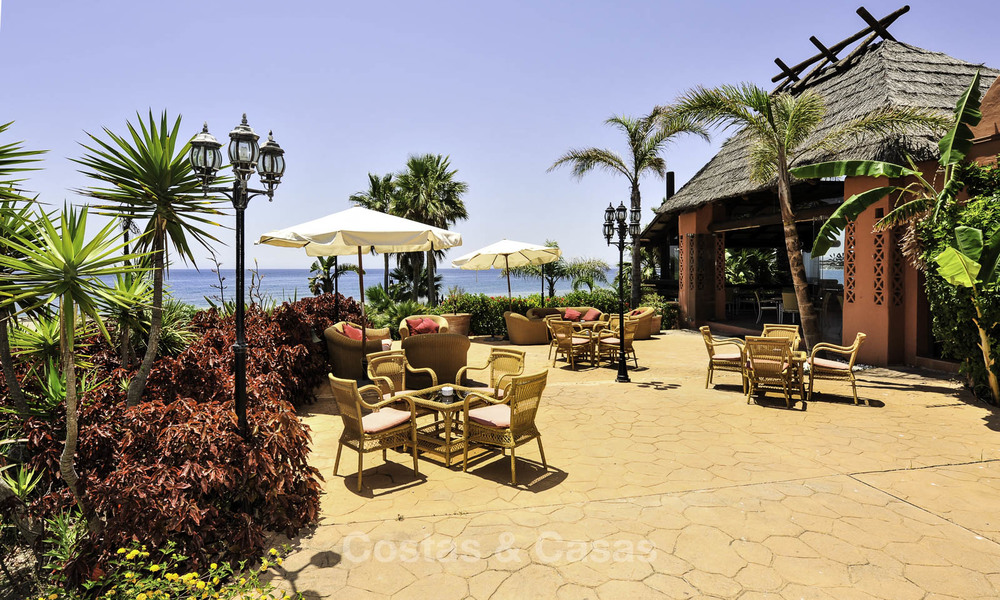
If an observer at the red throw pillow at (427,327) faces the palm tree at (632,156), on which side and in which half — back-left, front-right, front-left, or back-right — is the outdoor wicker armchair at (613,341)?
front-right

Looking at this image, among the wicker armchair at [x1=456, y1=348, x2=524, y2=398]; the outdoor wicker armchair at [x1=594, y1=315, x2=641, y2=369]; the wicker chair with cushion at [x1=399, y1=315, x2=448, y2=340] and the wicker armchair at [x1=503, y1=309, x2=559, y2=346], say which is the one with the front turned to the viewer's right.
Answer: the wicker armchair at [x1=503, y1=309, x2=559, y2=346]

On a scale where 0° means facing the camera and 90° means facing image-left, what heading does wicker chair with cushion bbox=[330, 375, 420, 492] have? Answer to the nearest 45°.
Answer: approximately 225°

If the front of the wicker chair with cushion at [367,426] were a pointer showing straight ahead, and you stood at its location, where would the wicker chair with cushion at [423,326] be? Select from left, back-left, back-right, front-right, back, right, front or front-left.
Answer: front-left

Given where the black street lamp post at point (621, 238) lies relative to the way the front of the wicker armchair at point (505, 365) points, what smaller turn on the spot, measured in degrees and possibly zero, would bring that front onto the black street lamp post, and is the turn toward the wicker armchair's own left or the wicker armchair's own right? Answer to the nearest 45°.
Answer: approximately 180°

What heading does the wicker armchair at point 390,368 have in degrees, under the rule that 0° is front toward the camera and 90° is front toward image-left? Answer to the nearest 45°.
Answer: approximately 315°

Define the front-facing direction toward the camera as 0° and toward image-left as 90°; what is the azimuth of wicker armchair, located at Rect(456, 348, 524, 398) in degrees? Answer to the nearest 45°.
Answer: approximately 45°

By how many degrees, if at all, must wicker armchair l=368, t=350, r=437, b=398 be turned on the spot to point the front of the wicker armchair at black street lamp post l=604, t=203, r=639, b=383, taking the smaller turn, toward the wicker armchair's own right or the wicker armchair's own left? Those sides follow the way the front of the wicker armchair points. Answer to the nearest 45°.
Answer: approximately 90° to the wicker armchair's own left

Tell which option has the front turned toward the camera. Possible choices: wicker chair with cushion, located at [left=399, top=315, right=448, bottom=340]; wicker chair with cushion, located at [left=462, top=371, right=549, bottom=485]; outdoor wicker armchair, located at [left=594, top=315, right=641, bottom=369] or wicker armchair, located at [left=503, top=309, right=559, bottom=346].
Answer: wicker chair with cushion, located at [left=399, top=315, right=448, bottom=340]

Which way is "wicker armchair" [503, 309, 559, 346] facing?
to the viewer's right

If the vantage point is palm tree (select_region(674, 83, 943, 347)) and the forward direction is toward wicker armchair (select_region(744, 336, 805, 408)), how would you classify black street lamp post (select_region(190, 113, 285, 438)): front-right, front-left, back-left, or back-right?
front-right

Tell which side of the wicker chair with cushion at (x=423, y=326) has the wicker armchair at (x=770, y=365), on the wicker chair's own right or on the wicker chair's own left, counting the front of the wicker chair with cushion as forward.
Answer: on the wicker chair's own left

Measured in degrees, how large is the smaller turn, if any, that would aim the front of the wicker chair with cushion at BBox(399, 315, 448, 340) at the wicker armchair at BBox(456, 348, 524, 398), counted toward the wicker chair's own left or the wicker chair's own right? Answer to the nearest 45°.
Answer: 0° — it already faces it

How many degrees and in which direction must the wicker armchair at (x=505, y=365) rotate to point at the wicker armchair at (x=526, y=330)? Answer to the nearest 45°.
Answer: approximately 135° to its right

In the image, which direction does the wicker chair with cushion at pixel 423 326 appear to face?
toward the camera
